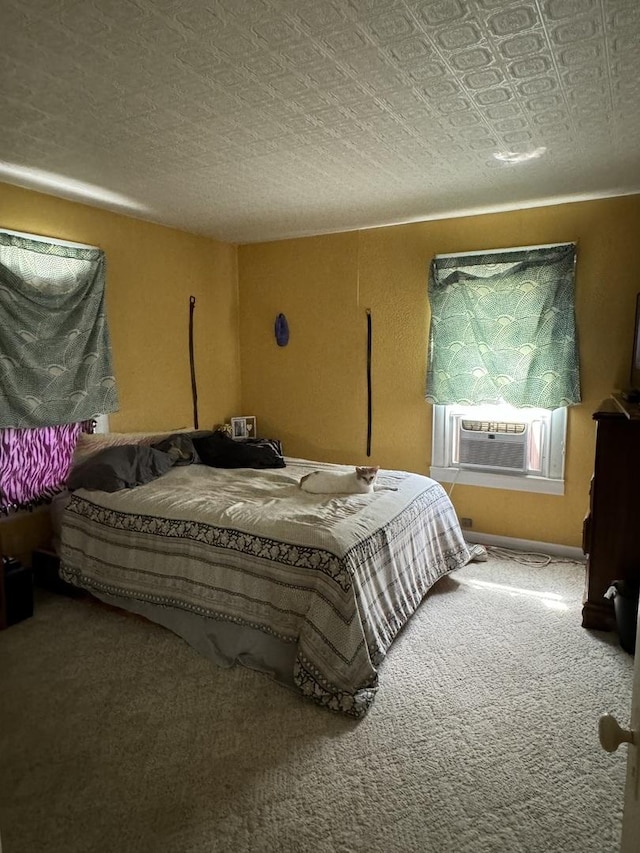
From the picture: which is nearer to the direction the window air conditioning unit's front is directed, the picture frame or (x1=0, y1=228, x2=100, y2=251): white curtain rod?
the white curtain rod

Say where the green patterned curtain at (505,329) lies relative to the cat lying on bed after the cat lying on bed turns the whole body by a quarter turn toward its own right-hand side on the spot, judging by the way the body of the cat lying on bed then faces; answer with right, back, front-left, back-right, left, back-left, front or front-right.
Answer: back-left

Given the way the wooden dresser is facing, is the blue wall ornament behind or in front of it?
in front

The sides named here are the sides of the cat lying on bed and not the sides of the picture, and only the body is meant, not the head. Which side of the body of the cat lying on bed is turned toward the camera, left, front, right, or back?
right

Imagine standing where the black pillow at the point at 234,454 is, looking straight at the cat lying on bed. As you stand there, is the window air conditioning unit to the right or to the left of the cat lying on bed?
left

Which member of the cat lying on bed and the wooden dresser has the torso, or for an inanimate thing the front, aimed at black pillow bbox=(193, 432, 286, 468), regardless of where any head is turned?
the wooden dresser

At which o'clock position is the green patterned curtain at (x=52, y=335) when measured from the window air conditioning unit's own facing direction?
The green patterned curtain is roughly at 2 o'clock from the window air conditioning unit.

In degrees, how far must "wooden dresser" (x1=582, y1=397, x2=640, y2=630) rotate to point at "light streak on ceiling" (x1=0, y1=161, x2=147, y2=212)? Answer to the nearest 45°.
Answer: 0° — it already faces it

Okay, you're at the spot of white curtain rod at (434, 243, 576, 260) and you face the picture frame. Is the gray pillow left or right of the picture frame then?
left

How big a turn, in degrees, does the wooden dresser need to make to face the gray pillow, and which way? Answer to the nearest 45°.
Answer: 0° — it already faces it

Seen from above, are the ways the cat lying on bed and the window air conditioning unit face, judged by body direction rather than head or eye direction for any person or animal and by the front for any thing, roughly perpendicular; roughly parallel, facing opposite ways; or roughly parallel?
roughly perpendicular

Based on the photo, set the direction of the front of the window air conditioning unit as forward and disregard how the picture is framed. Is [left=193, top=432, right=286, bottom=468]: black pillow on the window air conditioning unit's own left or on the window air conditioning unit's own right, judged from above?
on the window air conditioning unit's own right

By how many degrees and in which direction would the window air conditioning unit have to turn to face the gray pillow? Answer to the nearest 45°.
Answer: approximately 45° to its right

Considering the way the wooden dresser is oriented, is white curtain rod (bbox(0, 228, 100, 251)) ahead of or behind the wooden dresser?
ahead

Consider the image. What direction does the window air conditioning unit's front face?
toward the camera

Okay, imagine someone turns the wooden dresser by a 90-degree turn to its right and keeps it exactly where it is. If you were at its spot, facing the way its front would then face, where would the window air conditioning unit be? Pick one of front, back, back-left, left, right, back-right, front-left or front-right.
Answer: front-left

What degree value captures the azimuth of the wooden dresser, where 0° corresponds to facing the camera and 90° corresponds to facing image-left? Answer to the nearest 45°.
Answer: approximately 90°

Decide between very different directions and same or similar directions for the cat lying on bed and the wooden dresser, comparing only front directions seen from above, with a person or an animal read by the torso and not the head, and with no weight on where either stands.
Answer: very different directions
